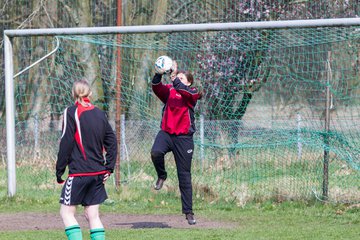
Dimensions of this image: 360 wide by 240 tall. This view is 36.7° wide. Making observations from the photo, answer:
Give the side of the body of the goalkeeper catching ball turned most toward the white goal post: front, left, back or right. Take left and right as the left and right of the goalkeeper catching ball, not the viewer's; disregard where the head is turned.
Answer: back

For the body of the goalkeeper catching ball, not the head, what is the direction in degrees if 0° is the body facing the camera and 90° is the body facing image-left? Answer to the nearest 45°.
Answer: approximately 45°
